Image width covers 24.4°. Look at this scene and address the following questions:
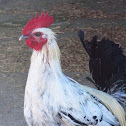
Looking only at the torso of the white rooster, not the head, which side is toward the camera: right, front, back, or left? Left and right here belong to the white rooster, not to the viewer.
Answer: left
